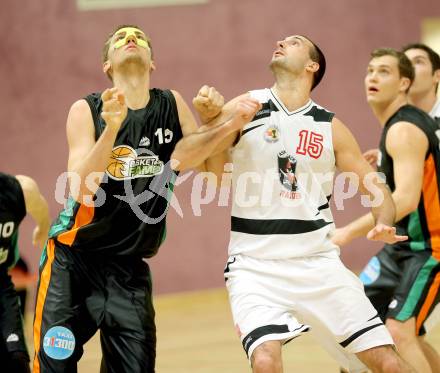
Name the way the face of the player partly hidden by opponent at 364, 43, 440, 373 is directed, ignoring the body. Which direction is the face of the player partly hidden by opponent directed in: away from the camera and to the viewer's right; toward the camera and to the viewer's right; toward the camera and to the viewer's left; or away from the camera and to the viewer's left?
toward the camera and to the viewer's left

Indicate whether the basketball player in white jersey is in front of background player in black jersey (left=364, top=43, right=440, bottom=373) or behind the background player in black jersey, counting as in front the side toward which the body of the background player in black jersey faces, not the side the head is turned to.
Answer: in front

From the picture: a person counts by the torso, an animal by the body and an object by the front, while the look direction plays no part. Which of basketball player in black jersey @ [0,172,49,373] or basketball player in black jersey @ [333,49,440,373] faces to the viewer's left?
basketball player in black jersey @ [333,49,440,373]

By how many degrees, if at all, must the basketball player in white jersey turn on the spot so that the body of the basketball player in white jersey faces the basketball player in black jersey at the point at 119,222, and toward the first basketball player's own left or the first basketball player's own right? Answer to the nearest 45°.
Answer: approximately 90° to the first basketball player's own right

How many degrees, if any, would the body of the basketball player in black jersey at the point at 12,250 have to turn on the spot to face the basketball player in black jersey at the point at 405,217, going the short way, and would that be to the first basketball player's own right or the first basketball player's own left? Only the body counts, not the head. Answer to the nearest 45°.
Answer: approximately 90° to the first basketball player's own left

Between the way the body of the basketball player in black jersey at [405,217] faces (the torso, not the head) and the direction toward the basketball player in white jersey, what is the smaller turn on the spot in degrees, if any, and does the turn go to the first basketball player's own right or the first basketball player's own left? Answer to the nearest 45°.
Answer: approximately 45° to the first basketball player's own left

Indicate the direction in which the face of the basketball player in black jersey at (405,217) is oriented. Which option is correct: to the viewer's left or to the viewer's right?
to the viewer's left

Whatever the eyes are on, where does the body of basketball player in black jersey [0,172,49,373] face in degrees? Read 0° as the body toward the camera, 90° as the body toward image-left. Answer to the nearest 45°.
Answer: approximately 0°

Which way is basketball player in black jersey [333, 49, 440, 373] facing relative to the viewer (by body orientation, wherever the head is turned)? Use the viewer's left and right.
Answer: facing to the left of the viewer

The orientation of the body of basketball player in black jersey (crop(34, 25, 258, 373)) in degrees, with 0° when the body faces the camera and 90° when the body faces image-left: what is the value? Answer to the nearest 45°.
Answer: approximately 0°

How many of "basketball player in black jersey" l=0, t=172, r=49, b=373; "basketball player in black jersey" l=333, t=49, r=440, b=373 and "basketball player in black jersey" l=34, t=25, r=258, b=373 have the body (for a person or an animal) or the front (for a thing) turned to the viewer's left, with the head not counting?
1
